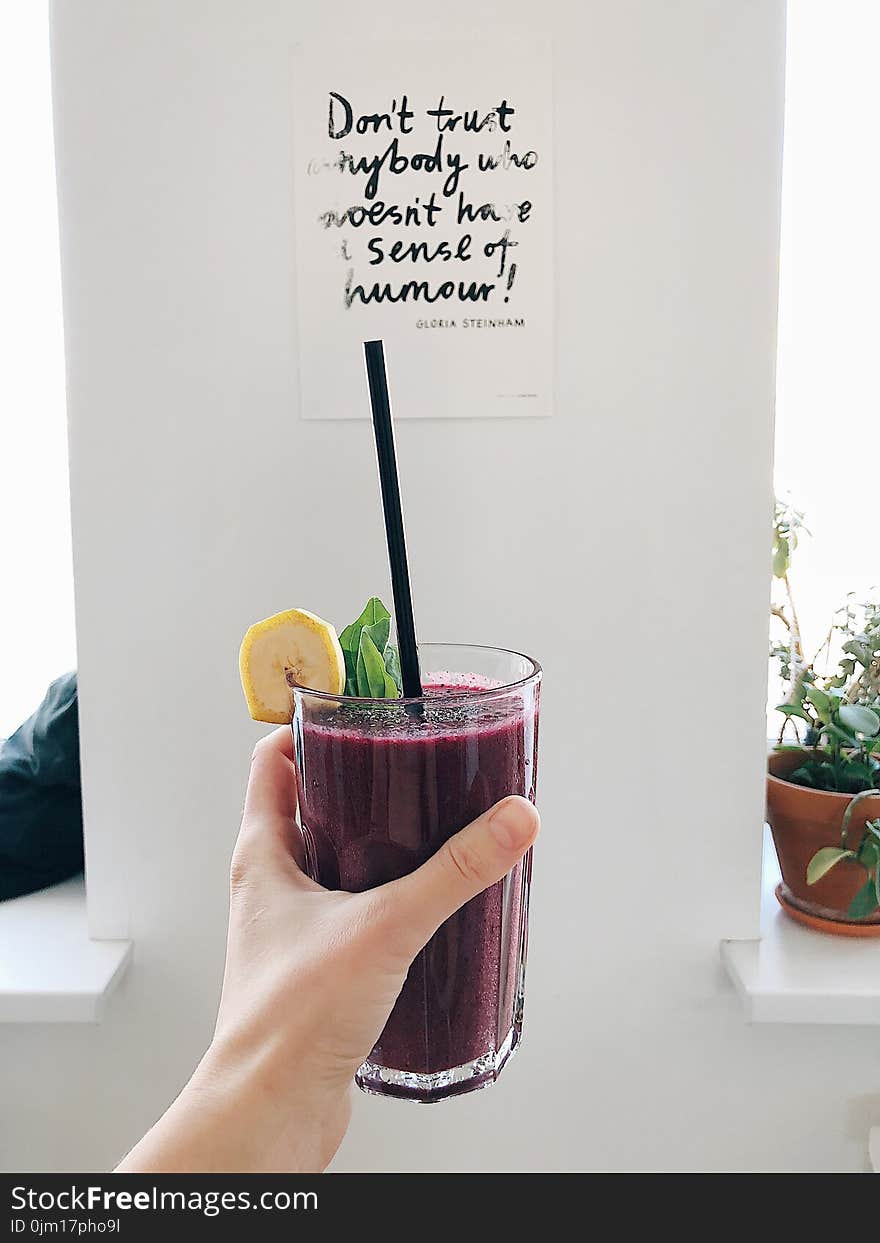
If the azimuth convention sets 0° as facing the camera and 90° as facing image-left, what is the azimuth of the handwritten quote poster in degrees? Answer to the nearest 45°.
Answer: approximately 0°
